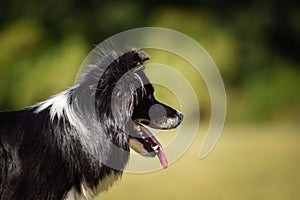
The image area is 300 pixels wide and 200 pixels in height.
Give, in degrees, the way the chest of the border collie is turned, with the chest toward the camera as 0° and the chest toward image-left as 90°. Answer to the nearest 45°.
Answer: approximately 270°
